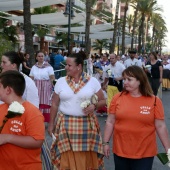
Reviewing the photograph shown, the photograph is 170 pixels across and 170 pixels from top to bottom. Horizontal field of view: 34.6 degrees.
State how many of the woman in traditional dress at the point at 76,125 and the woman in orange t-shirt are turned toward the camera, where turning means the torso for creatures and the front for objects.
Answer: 2

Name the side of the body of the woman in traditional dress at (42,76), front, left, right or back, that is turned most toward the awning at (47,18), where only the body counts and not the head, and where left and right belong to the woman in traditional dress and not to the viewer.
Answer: back

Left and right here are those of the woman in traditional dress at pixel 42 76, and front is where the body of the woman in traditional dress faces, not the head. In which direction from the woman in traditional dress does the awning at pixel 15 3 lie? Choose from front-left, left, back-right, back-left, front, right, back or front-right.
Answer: back

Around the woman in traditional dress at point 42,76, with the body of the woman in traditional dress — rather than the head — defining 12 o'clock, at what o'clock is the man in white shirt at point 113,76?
The man in white shirt is roughly at 9 o'clock from the woman in traditional dress.

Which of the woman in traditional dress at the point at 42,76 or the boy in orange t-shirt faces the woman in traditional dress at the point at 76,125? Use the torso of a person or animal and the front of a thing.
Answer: the woman in traditional dress at the point at 42,76

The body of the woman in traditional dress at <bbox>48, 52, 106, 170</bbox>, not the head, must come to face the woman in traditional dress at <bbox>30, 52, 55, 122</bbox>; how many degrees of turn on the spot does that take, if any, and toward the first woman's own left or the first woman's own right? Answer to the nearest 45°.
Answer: approximately 180°

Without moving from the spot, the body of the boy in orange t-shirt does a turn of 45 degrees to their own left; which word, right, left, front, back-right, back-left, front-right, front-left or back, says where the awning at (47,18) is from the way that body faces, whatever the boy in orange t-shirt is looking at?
back

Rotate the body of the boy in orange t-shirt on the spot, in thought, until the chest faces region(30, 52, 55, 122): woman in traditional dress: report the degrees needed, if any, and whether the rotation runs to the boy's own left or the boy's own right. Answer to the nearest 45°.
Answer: approximately 135° to the boy's own right

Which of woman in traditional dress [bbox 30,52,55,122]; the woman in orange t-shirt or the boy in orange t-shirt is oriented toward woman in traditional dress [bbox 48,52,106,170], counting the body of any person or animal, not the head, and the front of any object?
woman in traditional dress [bbox 30,52,55,122]

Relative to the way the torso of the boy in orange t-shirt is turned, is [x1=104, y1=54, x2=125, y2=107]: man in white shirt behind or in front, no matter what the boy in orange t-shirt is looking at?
behind
